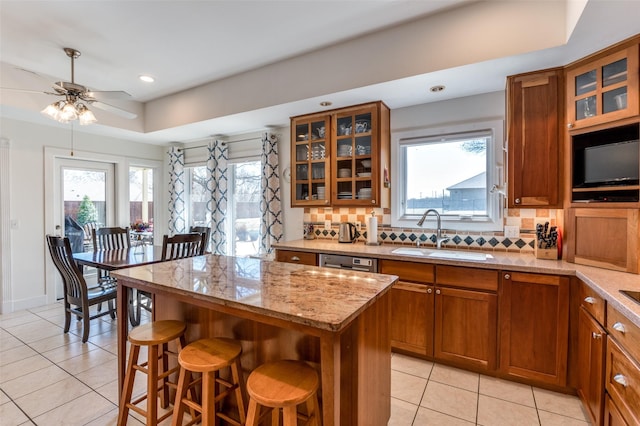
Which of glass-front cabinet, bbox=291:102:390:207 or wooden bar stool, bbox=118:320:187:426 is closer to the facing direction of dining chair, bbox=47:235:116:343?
the glass-front cabinet

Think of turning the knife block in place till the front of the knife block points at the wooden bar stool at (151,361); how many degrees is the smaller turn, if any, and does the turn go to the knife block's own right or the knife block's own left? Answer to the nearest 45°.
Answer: approximately 45° to the knife block's own right

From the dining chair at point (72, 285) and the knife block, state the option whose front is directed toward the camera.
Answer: the knife block

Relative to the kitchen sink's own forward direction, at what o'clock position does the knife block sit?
The knife block is roughly at 9 o'clock from the kitchen sink.

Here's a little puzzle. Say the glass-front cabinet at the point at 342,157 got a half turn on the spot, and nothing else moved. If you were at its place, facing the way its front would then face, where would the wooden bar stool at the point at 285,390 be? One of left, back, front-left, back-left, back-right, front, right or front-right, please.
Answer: back-right

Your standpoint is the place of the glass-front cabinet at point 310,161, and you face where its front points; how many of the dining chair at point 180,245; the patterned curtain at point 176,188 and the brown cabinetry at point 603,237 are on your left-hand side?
1

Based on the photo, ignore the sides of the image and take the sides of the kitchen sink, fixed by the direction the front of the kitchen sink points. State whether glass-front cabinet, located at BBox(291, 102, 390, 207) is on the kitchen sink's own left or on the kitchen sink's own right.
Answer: on the kitchen sink's own right

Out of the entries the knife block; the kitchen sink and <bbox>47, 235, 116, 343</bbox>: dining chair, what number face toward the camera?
2

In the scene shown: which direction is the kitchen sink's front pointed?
toward the camera
